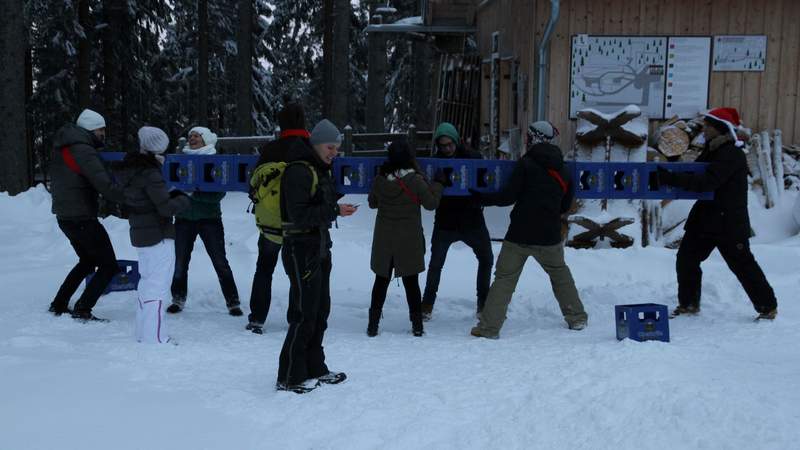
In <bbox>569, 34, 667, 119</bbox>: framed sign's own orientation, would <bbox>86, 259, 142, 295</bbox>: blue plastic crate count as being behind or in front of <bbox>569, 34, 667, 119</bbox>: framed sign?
in front

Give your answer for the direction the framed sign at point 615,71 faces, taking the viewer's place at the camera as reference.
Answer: facing the viewer

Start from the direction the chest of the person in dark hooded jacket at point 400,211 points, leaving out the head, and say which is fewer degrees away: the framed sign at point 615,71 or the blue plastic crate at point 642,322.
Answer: the framed sign

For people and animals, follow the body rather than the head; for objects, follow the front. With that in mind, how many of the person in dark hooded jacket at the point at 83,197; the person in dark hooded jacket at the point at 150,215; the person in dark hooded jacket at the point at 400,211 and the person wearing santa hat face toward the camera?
0

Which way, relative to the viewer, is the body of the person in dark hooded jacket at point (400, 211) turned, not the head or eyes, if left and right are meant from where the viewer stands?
facing away from the viewer

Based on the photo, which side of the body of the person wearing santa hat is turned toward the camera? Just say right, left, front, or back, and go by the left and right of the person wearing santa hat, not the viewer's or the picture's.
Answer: left

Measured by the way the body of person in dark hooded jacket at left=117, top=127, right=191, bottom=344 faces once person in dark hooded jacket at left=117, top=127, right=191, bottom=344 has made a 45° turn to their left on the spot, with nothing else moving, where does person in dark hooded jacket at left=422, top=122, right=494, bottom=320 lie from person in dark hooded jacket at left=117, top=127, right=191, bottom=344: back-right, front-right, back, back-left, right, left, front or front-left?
right

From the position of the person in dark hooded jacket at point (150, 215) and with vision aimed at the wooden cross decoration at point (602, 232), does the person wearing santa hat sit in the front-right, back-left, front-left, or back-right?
front-right

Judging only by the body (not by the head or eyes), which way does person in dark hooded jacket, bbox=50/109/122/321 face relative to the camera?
to the viewer's right

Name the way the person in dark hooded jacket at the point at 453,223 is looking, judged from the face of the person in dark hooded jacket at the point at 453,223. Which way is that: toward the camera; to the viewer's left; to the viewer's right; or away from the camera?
toward the camera

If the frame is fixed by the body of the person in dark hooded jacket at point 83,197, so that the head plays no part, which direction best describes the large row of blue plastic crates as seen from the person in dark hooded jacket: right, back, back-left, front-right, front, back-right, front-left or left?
front

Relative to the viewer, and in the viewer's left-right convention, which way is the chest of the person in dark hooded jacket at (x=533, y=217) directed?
facing away from the viewer and to the left of the viewer

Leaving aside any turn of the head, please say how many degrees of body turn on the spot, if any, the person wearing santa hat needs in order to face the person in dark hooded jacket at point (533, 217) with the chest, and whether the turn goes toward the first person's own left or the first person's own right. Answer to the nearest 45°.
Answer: approximately 45° to the first person's own left

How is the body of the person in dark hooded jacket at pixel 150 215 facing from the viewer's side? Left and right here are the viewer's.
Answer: facing away from the viewer and to the right of the viewer

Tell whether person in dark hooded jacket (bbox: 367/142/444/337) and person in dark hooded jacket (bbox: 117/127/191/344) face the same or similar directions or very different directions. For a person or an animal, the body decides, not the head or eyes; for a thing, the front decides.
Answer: same or similar directions

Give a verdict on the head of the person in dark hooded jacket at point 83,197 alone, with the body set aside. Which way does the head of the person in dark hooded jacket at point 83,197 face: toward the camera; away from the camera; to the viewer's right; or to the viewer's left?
to the viewer's right
